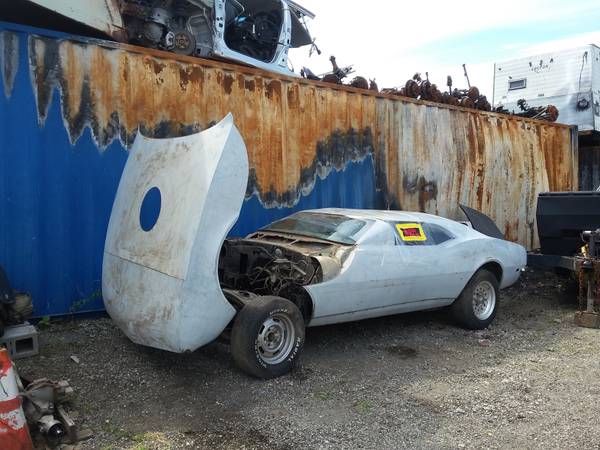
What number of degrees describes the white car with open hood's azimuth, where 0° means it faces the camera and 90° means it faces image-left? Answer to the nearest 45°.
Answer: approximately 45°

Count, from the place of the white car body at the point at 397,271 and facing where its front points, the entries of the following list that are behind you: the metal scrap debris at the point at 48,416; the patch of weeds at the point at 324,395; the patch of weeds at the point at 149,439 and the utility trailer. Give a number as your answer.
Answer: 1

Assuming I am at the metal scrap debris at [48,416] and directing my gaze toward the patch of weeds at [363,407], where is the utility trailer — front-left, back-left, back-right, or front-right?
front-left

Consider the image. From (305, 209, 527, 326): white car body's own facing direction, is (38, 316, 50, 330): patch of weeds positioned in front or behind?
in front

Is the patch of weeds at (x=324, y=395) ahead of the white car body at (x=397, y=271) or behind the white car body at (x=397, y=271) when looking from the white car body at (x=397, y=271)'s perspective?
ahead

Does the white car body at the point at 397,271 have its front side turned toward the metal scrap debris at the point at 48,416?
yes

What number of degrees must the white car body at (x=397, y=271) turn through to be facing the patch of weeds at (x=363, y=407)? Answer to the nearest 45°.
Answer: approximately 45° to its left

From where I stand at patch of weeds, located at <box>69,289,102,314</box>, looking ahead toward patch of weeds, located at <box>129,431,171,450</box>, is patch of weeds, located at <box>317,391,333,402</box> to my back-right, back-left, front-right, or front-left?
front-left

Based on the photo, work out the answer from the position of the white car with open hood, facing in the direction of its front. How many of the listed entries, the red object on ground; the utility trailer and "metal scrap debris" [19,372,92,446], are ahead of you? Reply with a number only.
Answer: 2

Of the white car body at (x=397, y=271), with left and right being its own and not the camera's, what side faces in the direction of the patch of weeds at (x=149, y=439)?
front

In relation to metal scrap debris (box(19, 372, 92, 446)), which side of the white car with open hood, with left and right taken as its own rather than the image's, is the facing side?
front

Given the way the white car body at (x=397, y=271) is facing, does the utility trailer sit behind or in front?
behind

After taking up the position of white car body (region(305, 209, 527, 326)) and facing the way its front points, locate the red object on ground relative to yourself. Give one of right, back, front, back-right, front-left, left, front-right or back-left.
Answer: front

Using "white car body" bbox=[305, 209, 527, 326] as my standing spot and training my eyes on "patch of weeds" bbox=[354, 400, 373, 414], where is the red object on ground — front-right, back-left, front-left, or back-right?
front-right
